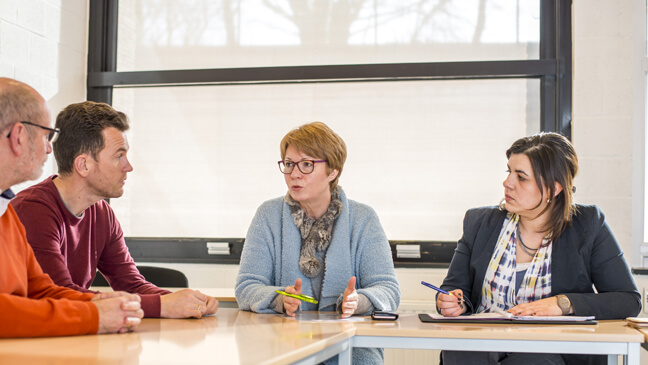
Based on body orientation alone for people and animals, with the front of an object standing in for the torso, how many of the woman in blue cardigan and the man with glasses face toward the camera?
1

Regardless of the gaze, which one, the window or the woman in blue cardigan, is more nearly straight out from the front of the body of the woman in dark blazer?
the woman in blue cardigan

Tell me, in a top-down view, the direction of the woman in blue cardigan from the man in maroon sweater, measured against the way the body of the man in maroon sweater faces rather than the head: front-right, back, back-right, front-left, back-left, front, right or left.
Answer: front-left

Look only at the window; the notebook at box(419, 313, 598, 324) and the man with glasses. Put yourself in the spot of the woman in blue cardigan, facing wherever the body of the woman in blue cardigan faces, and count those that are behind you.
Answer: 1

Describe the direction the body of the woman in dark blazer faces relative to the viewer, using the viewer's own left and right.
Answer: facing the viewer and to the left of the viewer

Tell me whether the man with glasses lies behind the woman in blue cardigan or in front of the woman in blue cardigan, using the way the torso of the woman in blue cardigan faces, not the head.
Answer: in front

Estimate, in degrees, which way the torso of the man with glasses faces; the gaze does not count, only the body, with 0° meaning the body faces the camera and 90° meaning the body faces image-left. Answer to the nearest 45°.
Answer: approximately 270°

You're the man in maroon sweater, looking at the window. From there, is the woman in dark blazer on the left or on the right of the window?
right

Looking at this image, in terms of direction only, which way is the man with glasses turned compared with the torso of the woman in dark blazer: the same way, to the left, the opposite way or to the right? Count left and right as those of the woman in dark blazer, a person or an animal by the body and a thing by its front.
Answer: to the left

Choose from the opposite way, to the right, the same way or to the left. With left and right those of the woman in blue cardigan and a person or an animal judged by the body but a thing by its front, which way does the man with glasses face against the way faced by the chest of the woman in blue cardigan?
to the left

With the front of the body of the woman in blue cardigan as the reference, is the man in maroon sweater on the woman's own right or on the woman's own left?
on the woman's own right

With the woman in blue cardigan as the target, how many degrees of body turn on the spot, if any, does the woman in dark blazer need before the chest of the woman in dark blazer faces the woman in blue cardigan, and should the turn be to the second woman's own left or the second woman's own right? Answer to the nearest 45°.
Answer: approximately 45° to the second woman's own right

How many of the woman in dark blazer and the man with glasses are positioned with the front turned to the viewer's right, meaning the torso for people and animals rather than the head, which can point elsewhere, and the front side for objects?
1

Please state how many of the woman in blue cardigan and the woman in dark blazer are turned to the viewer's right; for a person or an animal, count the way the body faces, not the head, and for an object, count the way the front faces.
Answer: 0

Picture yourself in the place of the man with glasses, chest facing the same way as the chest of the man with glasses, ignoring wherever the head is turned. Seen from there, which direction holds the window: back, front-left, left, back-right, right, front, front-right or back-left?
front-left

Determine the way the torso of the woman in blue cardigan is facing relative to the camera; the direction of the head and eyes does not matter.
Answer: toward the camera

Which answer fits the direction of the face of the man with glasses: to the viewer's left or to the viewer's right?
to the viewer's right

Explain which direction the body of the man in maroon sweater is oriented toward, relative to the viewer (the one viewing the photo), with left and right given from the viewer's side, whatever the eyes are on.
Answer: facing the viewer and to the right of the viewer
